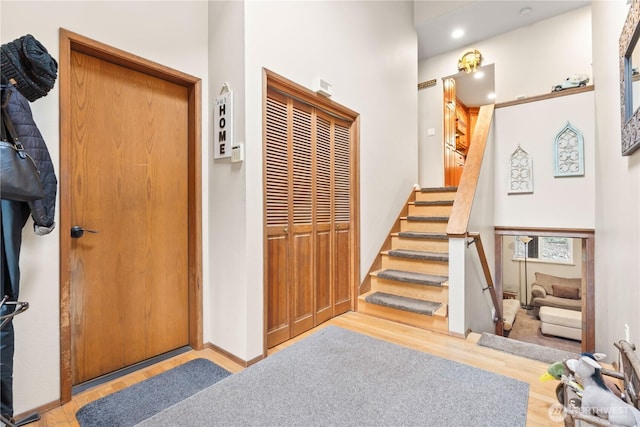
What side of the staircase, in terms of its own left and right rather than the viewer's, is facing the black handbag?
front

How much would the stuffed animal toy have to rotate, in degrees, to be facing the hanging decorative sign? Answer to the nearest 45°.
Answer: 0° — it already faces it

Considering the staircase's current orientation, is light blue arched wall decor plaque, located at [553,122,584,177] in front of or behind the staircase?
behind

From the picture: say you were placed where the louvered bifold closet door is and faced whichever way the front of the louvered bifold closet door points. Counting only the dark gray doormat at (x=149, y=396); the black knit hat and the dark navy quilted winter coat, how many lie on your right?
3

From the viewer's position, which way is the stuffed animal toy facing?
facing to the left of the viewer

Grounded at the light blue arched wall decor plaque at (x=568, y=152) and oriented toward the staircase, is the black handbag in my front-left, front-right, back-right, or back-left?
front-left

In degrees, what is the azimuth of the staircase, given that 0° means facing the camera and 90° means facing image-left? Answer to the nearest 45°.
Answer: approximately 45°

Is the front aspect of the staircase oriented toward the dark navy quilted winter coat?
yes

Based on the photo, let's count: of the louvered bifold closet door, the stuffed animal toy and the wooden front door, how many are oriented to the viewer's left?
1

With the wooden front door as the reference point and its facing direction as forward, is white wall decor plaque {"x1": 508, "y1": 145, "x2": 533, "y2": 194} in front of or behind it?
in front

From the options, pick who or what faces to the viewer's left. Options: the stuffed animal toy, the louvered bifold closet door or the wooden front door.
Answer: the stuffed animal toy

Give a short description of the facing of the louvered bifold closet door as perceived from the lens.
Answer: facing the viewer and to the right of the viewer

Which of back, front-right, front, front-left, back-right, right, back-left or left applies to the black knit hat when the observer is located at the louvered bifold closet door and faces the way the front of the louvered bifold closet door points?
right

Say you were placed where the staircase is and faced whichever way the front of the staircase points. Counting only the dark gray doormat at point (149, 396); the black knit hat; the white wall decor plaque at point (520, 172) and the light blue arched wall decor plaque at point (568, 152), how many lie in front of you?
2

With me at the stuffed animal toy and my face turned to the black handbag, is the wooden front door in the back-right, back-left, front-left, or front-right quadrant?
front-right

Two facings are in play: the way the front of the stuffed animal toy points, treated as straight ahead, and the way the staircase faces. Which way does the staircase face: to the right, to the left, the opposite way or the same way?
to the left
